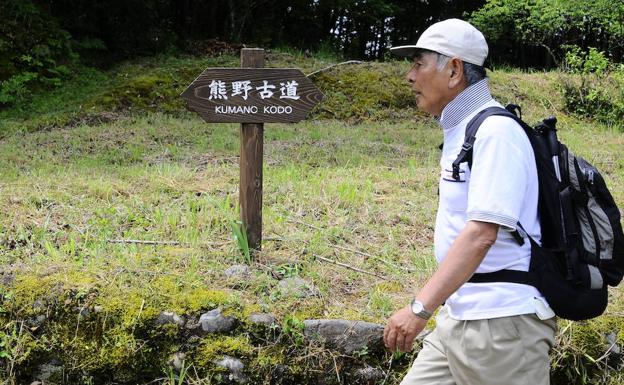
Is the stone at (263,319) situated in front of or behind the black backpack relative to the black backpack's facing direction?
behind

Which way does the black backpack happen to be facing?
to the viewer's right

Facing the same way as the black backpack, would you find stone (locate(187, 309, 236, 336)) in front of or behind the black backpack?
behind

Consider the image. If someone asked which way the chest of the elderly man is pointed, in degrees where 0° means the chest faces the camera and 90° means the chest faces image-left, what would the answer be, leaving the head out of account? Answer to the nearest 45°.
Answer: approximately 90°

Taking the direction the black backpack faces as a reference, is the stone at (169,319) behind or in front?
behind

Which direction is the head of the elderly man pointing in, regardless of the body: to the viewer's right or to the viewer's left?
to the viewer's left

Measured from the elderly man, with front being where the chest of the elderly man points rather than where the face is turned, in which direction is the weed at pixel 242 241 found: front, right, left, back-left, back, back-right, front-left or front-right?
front-right
